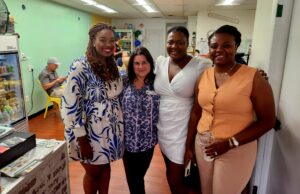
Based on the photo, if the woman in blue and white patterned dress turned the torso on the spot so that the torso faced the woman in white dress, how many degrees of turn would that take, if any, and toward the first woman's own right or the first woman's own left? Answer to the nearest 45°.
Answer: approximately 45° to the first woman's own left

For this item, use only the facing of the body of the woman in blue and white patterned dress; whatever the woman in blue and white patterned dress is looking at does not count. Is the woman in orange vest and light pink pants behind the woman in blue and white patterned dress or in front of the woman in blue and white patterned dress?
in front

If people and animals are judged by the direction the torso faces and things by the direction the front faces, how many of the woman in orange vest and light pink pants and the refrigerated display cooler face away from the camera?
0

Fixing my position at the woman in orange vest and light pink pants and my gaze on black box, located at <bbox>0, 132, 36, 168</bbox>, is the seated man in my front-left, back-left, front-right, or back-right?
front-right

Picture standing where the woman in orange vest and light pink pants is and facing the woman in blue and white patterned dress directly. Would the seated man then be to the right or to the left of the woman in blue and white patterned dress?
right

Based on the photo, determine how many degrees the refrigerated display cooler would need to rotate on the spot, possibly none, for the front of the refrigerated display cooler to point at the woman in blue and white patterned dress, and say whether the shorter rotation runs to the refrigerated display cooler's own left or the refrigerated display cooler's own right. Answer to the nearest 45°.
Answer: approximately 45° to the refrigerated display cooler's own right

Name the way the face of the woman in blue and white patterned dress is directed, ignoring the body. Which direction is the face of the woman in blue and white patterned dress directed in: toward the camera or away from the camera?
toward the camera

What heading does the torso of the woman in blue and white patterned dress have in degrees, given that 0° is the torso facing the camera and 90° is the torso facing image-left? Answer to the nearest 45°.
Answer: approximately 315°

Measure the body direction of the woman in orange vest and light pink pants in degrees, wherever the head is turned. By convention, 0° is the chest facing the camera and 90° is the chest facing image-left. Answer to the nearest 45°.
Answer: approximately 45°

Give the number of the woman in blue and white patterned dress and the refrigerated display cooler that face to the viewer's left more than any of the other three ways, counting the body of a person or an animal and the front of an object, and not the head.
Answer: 0

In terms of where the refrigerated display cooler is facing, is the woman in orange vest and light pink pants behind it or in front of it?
in front

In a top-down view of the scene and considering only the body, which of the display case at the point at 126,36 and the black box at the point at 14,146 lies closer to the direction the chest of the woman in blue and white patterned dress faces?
the black box

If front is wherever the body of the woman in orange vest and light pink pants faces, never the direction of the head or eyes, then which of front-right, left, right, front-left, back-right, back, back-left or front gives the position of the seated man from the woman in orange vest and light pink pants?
right

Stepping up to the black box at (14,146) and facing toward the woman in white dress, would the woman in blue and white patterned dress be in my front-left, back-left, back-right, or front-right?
front-left

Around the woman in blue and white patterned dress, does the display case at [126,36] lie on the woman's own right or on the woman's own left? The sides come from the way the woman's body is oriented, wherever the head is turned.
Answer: on the woman's own left
